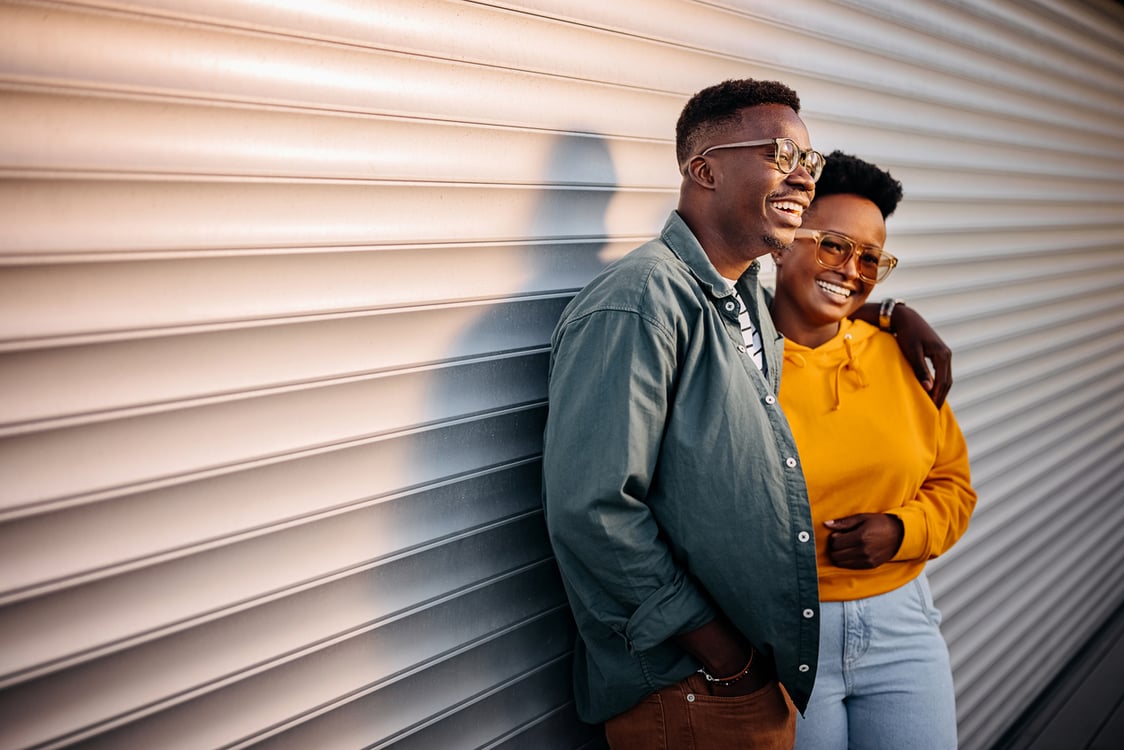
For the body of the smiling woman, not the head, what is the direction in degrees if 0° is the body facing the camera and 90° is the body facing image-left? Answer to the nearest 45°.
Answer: approximately 0°

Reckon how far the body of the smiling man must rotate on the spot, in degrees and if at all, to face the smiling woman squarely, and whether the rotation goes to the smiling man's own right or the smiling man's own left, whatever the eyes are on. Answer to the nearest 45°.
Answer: approximately 90° to the smiling man's own left

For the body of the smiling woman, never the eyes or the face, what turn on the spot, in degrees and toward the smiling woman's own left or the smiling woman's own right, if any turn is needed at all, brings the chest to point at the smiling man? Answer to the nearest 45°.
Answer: approximately 45° to the smiling woman's own right

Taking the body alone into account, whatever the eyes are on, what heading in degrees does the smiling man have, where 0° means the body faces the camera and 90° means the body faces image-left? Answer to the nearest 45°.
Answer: approximately 315°
